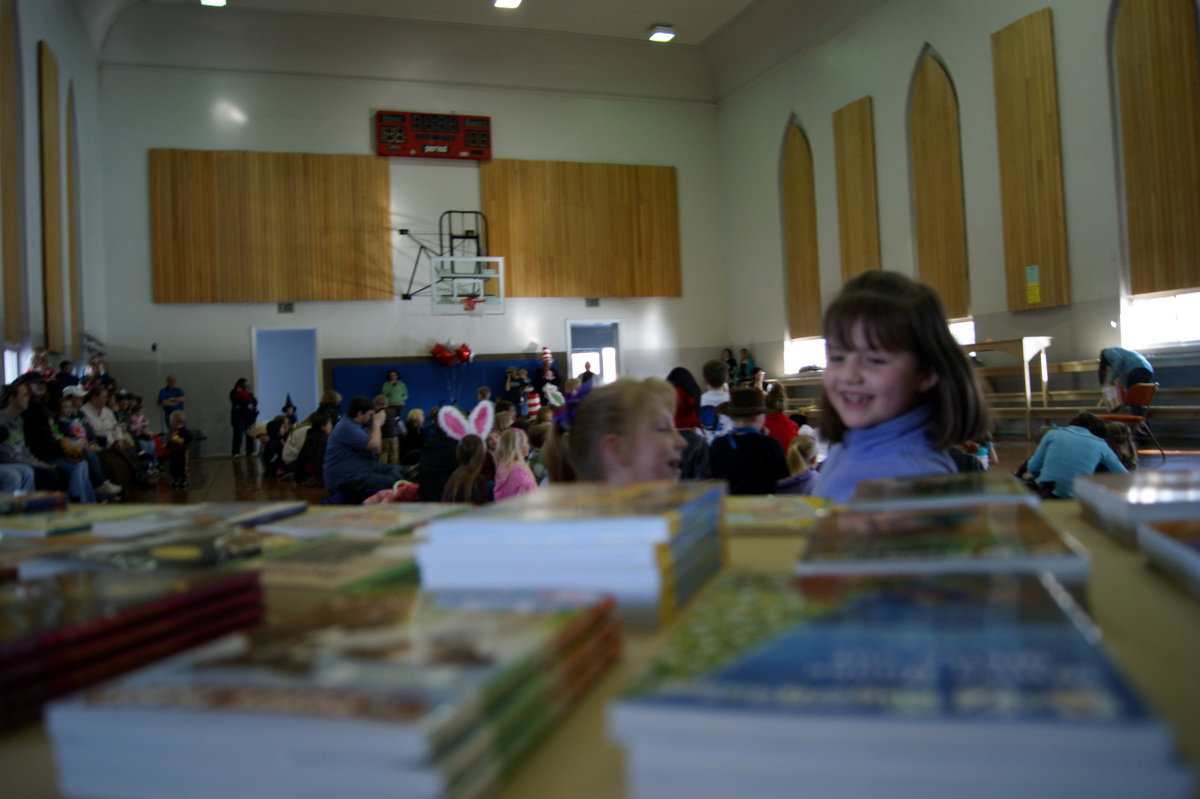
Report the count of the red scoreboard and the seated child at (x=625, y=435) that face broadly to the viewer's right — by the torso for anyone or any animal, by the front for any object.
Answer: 1

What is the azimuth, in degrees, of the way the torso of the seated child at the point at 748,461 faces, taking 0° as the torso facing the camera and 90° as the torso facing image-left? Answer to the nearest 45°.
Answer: approximately 180°

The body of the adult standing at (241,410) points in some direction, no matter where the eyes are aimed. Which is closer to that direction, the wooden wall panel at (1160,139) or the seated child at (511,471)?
the seated child

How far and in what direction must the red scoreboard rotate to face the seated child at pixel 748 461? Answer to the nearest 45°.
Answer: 0° — it already faces them

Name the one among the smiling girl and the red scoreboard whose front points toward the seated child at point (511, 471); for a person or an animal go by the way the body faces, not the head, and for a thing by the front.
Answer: the red scoreboard

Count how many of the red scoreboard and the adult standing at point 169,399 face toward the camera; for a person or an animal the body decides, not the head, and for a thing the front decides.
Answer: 2

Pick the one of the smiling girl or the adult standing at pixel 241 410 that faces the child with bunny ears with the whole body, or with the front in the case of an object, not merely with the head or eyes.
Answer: the adult standing

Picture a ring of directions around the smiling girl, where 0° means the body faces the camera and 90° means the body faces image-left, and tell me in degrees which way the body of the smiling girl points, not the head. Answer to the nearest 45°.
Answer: approximately 45°

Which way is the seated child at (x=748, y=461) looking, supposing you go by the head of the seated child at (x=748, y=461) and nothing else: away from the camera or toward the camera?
away from the camera

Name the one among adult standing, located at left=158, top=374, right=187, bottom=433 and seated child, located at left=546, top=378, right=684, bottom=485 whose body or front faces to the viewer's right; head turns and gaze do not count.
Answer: the seated child

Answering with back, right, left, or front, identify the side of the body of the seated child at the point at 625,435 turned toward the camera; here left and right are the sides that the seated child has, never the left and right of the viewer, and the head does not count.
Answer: right

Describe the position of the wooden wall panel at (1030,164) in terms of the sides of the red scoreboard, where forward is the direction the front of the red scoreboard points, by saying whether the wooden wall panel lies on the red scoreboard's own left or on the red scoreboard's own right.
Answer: on the red scoreboard's own left

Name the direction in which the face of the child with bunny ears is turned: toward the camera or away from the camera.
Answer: away from the camera

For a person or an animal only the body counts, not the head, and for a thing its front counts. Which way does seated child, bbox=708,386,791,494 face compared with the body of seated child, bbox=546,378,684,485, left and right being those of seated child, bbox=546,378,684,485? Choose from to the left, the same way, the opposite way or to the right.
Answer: to the left

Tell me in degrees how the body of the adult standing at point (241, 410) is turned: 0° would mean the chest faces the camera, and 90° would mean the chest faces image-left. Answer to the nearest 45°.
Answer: approximately 0°

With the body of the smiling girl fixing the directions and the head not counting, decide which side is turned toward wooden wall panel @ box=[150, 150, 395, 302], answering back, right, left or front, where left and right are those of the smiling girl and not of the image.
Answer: right

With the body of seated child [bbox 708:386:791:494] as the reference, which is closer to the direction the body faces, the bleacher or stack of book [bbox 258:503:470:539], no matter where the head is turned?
the bleacher
